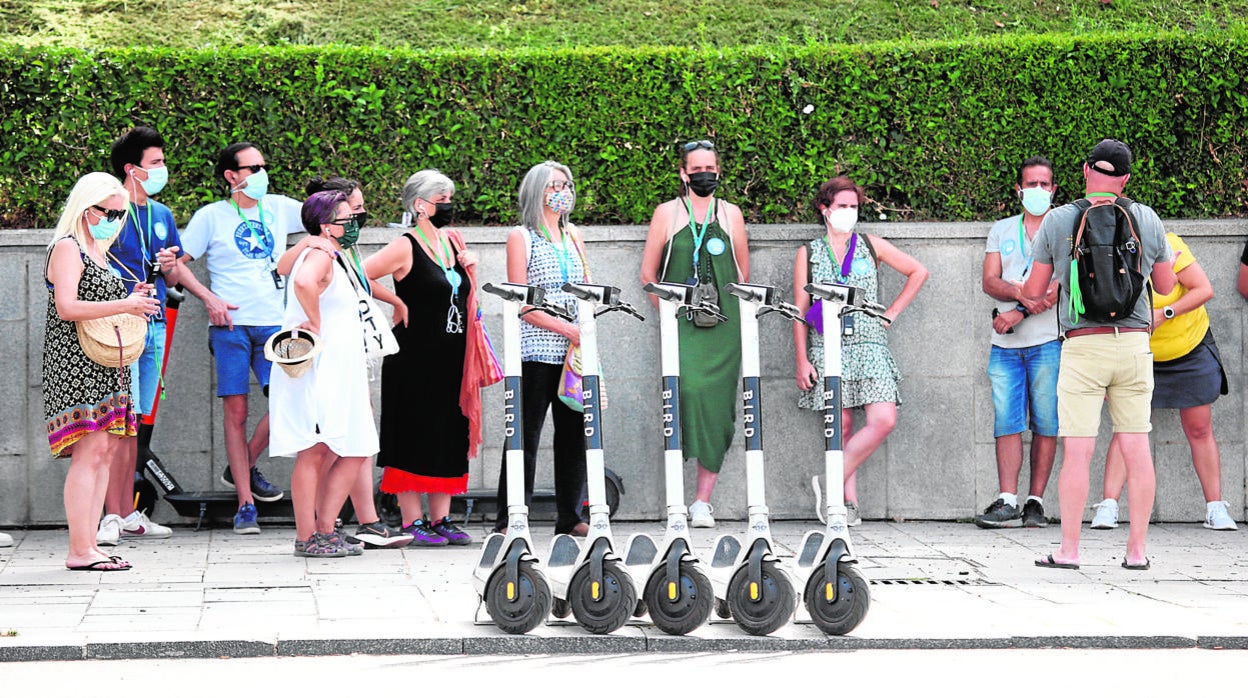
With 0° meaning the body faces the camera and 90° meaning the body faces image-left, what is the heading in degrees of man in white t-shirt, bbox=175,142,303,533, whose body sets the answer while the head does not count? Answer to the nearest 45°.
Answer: approximately 315°

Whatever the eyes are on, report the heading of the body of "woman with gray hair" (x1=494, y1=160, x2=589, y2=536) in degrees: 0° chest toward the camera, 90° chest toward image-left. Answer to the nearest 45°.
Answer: approximately 315°

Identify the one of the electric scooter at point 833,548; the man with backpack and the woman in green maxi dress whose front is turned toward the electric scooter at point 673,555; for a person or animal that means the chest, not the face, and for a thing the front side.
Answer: the woman in green maxi dress

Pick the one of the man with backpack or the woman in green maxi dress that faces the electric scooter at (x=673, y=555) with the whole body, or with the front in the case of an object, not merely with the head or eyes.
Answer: the woman in green maxi dress

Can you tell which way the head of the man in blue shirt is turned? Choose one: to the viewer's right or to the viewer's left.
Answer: to the viewer's right

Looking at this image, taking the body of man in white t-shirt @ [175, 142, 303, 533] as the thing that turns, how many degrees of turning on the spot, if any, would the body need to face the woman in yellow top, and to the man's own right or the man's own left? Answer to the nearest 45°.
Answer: approximately 45° to the man's own left

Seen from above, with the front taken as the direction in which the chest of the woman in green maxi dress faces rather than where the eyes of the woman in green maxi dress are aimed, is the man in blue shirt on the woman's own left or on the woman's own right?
on the woman's own right

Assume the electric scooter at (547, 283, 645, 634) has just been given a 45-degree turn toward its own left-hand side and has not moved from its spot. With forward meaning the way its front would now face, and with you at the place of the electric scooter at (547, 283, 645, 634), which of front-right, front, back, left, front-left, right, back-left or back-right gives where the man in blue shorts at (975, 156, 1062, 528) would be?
front-left

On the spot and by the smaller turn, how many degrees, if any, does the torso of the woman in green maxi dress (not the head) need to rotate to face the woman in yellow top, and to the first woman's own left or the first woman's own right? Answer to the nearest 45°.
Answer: approximately 90° to the first woman's own left

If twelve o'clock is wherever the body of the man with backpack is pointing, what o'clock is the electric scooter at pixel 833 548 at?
The electric scooter is roughly at 7 o'clock from the man with backpack.
